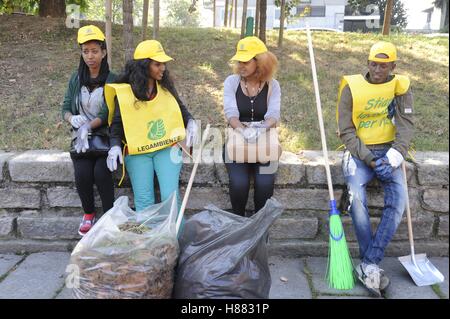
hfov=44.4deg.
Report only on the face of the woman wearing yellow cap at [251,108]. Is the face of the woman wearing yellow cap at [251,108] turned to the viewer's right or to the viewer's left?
to the viewer's left

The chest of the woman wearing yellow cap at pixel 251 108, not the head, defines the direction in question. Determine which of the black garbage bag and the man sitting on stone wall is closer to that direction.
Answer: the black garbage bag

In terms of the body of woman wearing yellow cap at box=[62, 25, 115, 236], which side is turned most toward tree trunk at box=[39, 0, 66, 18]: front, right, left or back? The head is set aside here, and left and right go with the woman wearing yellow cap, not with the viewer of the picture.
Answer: back

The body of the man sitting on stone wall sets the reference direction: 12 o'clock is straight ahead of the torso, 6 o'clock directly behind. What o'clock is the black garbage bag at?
The black garbage bag is roughly at 1 o'clock from the man sitting on stone wall.

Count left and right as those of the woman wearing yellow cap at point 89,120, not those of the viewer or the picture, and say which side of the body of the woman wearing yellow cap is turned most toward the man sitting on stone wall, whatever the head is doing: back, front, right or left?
left

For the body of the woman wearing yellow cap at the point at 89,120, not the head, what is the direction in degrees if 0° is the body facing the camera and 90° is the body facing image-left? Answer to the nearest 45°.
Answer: approximately 0°

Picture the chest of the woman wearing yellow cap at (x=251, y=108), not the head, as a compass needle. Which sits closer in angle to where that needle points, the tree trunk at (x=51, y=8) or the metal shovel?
the metal shovel

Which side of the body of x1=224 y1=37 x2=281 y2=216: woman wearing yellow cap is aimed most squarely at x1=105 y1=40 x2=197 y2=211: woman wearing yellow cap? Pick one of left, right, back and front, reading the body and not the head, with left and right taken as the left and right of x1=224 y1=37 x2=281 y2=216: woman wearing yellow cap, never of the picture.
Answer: right

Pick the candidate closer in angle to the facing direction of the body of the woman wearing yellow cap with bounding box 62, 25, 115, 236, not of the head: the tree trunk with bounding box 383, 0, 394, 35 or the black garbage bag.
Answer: the black garbage bag
